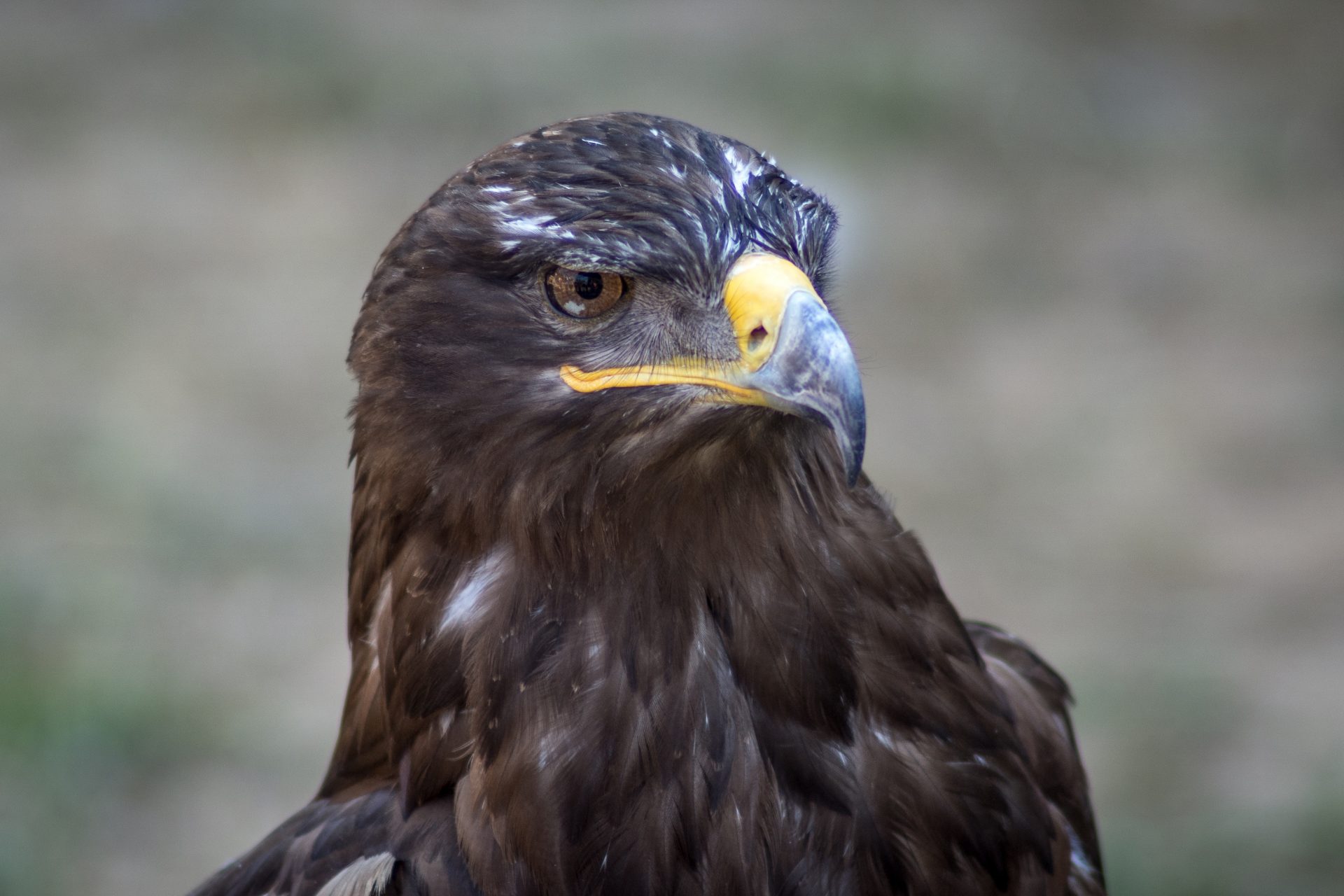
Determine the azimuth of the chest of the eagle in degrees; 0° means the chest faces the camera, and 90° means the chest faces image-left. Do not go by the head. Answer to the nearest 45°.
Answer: approximately 315°
